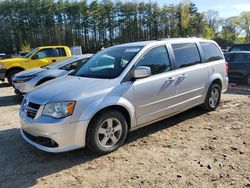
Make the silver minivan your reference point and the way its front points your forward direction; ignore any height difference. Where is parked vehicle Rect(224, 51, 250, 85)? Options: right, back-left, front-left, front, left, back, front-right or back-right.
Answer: back

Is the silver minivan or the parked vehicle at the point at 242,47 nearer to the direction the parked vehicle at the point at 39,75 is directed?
the silver minivan

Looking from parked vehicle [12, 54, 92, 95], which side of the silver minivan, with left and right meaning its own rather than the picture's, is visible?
right

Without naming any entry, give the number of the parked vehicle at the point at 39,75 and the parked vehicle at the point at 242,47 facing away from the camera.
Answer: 0

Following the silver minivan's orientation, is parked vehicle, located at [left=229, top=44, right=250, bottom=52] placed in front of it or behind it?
behind

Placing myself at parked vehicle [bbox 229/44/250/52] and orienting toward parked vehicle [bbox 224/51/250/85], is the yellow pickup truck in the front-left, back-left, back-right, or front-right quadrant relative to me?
front-right

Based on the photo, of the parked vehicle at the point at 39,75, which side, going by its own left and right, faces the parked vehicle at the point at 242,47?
back

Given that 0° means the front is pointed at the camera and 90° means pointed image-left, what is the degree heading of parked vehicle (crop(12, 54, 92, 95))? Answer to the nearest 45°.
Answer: approximately 45°

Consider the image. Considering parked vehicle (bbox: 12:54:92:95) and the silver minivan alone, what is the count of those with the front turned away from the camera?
0

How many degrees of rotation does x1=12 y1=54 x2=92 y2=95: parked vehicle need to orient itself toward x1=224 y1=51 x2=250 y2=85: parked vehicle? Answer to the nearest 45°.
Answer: approximately 135° to its left
